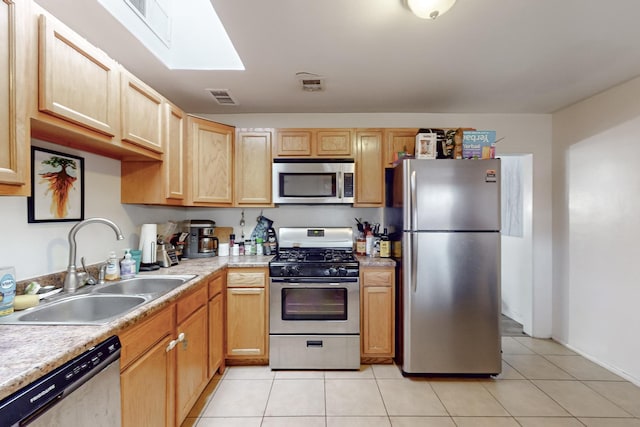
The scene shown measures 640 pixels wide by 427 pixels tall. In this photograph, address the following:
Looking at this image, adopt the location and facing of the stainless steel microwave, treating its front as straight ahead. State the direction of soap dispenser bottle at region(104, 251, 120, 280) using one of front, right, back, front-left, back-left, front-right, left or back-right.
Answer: front-right

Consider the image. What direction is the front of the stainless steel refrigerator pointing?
toward the camera

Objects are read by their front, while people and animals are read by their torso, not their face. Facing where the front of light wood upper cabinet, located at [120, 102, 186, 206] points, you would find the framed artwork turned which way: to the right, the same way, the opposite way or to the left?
the same way

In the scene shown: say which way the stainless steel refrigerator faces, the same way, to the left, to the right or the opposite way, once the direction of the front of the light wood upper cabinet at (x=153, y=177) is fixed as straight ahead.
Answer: to the right

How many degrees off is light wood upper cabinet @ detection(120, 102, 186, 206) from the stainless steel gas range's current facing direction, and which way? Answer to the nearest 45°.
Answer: approximately 90° to its right

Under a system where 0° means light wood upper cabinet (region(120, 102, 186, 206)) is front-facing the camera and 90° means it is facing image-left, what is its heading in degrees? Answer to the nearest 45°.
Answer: approximately 315°

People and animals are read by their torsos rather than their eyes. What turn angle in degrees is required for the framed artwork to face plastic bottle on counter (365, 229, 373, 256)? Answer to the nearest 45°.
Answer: approximately 45° to its left

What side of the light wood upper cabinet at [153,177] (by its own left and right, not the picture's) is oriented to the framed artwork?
right

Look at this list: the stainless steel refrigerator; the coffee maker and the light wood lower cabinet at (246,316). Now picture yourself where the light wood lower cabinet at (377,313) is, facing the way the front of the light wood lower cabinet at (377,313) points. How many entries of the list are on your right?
2

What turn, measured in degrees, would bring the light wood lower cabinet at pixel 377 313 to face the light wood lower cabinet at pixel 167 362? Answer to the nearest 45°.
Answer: approximately 45° to its right

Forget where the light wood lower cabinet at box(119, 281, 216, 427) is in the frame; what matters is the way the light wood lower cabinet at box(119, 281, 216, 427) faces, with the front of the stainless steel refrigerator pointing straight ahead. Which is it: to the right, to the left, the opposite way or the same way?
to the left

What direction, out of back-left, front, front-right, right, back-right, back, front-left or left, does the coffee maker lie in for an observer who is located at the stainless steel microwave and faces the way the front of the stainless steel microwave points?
right

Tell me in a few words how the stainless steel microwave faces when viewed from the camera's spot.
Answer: facing the viewer

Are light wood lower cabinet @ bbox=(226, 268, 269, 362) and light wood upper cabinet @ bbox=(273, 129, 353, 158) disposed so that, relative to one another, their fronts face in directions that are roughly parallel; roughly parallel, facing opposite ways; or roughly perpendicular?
roughly parallel

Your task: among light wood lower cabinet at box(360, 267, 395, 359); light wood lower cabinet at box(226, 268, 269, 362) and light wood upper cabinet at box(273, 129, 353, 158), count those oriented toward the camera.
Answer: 3
